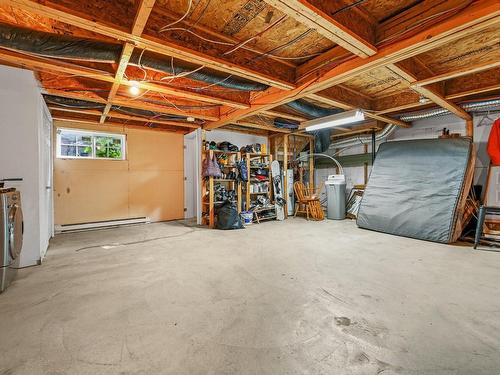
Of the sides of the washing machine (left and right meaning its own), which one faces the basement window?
left

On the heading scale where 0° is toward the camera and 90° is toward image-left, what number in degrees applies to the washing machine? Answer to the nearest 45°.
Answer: approximately 315°

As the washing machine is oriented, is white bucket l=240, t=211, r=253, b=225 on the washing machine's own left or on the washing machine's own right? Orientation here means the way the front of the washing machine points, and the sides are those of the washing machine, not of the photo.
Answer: on the washing machine's own left

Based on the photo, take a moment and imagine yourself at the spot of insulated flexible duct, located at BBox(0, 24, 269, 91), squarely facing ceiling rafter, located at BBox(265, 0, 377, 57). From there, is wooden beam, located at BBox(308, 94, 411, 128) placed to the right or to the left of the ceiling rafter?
left

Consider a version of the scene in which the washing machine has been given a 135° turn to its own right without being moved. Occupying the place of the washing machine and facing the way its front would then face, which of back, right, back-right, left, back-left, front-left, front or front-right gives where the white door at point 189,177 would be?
back-right

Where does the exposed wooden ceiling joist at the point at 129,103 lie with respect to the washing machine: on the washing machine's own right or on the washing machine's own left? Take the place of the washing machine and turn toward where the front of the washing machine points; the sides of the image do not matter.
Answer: on the washing machine's own left

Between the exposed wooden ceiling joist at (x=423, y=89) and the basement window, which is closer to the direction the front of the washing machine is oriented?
the exposed wooden ceiling joist

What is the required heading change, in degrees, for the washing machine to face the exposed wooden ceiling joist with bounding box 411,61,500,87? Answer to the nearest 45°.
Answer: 0° — it already faces it
